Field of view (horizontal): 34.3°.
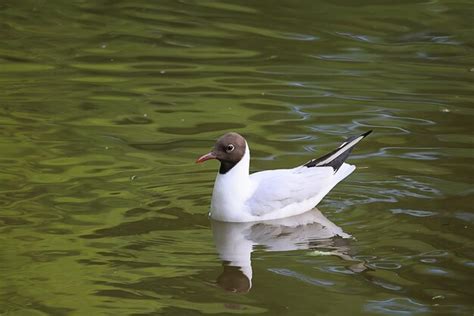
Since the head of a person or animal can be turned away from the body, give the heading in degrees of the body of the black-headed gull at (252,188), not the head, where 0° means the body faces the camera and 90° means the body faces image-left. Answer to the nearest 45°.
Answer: approximately 90°
